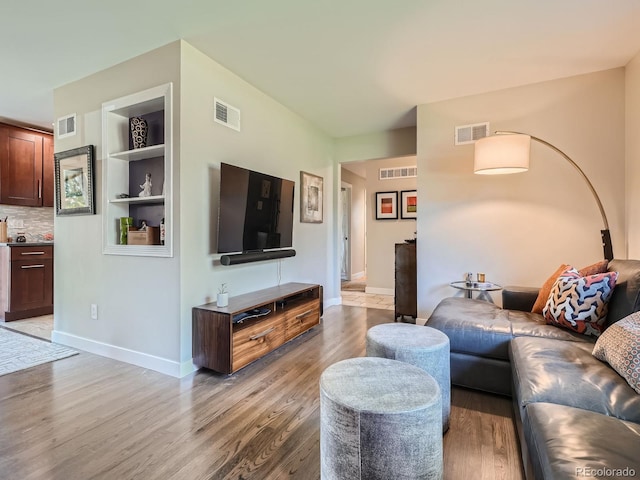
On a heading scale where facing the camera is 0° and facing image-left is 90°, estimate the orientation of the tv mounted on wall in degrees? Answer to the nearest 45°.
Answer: approximately 315°

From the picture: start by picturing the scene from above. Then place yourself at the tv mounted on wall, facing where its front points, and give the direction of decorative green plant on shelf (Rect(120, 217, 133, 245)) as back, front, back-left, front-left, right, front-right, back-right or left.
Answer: back-right

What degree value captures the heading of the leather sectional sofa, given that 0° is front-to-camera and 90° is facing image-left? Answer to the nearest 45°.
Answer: approximately 90°

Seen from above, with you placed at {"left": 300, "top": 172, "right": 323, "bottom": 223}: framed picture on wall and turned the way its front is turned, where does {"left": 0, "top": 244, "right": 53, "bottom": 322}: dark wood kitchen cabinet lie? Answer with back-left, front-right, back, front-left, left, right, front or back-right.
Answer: back-right

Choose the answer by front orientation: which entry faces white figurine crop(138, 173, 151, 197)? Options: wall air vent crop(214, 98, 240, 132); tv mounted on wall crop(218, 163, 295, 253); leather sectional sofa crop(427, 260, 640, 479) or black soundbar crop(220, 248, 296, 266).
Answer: the leather sectional sofa

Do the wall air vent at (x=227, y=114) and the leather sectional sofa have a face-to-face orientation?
yes

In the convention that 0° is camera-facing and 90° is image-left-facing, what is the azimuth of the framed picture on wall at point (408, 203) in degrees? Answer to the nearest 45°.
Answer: approximately 0°

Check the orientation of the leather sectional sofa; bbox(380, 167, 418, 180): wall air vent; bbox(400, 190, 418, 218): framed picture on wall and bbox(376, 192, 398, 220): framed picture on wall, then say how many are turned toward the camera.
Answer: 3

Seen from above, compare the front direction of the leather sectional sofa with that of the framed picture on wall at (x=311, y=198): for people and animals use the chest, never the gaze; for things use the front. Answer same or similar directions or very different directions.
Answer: very different directions

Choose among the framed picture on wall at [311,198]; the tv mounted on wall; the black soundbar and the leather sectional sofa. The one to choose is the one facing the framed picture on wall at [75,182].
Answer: the leather sectional sofa
